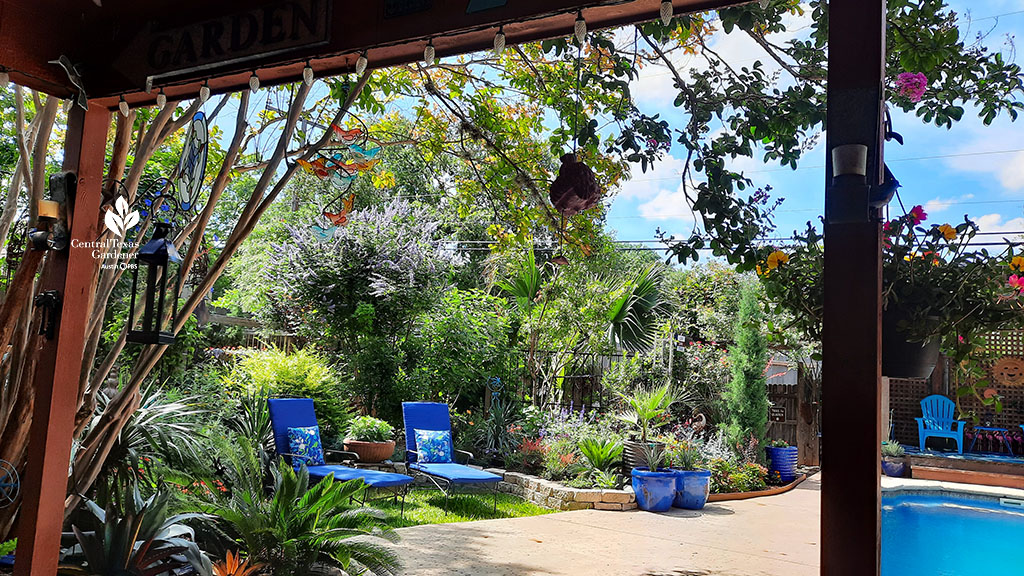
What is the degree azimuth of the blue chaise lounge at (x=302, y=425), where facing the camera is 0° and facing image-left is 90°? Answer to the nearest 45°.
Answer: approximately 315°

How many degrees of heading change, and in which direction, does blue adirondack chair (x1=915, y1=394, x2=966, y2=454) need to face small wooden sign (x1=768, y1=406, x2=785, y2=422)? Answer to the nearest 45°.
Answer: approximately 45° to its right

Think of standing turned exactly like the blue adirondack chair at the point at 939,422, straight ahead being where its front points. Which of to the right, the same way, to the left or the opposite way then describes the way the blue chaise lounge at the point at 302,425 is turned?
to the left

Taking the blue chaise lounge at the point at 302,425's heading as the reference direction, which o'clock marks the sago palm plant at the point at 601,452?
The sago palm plant is roughly at 10 o'clock from the blue chaise lounge.

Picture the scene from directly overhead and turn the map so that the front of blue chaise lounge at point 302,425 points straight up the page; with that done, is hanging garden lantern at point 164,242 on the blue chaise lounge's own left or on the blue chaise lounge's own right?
on the blue chaise lounge's own right

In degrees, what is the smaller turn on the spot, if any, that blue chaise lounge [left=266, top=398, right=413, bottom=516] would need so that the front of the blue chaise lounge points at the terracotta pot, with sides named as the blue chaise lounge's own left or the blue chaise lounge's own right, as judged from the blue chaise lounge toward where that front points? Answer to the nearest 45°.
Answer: approximately 90° to the blue chaise lounge's own left

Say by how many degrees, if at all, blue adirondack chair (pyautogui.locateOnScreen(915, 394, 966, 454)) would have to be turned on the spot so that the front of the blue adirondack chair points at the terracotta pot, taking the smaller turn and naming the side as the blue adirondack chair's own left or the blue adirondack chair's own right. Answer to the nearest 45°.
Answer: approximately 45° to the blue adirondack chair's own right

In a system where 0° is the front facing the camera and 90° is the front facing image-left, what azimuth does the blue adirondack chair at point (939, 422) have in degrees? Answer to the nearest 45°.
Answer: approximately 0°

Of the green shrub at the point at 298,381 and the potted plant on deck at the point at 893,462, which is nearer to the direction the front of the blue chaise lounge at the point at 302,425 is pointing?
the potted plant on deck
